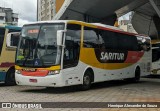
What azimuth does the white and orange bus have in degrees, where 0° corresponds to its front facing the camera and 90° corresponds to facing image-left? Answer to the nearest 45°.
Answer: approximately 45°
